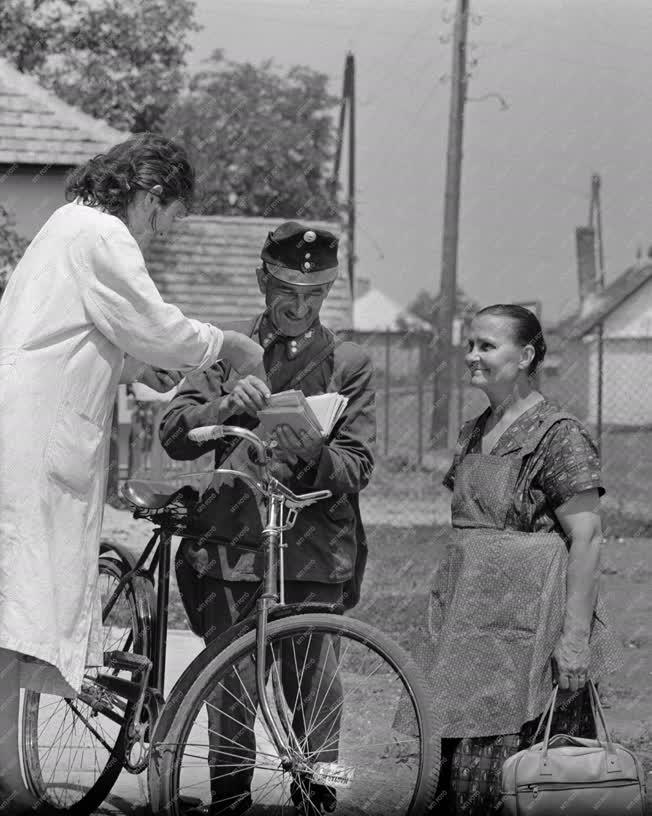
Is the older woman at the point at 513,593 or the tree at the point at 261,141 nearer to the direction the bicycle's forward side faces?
the older woman

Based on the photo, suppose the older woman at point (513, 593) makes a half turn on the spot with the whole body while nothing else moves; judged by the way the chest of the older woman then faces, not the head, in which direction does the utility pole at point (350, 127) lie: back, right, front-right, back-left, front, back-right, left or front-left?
front-left

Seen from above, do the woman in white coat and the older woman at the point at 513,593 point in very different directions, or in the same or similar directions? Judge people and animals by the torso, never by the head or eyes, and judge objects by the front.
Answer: very different directions

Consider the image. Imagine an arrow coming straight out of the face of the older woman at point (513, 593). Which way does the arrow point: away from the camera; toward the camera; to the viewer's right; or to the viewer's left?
to the viewer's left

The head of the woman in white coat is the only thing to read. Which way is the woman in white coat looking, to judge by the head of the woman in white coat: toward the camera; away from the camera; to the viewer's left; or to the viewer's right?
to the viewer's right

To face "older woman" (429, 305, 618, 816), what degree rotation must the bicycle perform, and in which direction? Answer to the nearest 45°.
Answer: approximately 45° to its left

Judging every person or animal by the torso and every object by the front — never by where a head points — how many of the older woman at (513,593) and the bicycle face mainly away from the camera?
0

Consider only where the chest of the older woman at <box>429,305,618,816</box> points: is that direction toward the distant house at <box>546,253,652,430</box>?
no

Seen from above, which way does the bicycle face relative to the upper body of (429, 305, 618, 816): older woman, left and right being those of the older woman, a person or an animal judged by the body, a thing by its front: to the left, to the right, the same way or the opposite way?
to the left

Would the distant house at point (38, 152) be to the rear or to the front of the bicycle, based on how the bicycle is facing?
to the rear

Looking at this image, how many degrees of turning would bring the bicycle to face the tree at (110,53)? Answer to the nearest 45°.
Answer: approximately 135° to its left

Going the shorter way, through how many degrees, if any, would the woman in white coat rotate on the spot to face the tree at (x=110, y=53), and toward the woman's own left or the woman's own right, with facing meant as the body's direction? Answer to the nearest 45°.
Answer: approximately 45° to the woman's own left

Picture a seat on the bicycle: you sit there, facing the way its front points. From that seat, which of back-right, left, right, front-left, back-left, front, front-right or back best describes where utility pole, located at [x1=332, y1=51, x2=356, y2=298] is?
back-left
